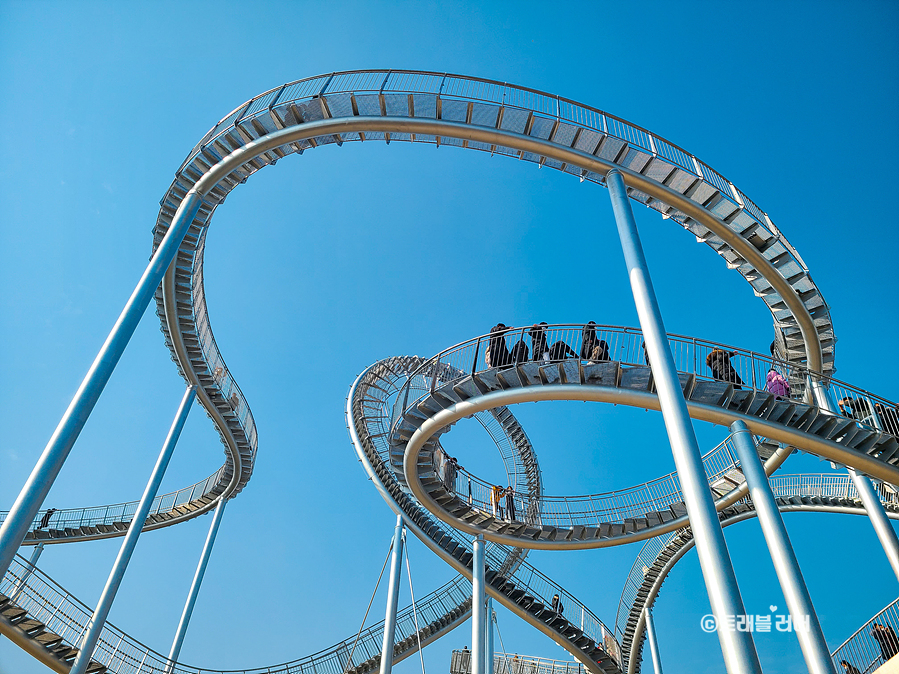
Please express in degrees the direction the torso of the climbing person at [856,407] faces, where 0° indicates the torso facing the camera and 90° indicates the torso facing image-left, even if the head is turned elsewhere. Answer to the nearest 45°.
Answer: approximately 90°

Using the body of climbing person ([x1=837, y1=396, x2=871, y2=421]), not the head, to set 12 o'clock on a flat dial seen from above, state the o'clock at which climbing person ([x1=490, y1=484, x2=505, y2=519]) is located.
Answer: climbing person ([x1=490, y1=484, x2=505, y2=519]) is roughly at 12 o'clock from climbing person ([x1=837, y1=396, x2=871, y2=421]).
